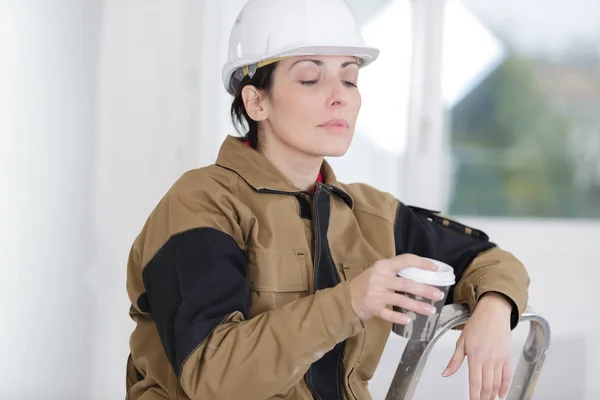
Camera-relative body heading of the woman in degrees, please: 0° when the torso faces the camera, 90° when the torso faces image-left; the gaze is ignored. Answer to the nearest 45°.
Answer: approximately 315°

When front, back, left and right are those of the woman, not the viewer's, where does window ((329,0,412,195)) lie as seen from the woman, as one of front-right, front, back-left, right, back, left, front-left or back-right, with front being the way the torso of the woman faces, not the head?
back-left

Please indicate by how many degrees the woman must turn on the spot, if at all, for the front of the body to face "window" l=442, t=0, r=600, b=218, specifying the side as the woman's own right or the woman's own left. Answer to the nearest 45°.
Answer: approximately 90° to the woman's own left

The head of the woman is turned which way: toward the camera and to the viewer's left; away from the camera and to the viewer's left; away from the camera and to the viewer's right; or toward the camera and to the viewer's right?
toward the camera and to the viewer's right
